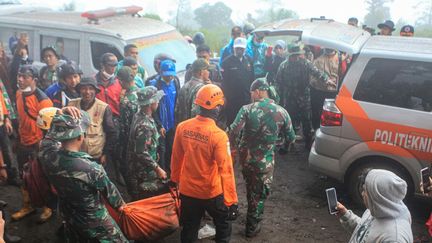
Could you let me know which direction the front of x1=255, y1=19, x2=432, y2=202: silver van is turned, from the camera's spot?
facing to the right of the viewer

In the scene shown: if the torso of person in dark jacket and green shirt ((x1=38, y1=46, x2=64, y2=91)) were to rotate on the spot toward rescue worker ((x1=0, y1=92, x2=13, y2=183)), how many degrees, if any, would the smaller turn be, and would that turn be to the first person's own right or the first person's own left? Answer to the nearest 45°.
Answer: approximately 90° to the first person's own right

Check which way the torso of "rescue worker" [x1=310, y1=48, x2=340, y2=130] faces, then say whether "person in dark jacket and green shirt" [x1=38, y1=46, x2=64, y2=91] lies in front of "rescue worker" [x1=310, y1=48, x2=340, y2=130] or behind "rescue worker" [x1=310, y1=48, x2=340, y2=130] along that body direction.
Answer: in front

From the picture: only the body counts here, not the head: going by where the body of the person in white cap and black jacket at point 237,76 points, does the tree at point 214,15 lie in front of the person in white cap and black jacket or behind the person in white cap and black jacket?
behind

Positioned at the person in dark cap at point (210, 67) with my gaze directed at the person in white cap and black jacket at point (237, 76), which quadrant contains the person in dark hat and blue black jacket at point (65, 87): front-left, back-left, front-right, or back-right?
back-right

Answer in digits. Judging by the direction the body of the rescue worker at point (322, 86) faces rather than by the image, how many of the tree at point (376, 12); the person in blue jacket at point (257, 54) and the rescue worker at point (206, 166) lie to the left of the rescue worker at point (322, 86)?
1

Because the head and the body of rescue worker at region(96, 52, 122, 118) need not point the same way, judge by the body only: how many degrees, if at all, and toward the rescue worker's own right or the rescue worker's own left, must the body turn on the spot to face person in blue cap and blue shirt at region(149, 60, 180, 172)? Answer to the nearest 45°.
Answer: approximately 45° to the rescue worker's own left

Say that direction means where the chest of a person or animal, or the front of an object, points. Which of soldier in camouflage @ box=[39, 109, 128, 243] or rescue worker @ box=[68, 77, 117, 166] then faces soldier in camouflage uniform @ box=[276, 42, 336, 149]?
the soldier in camouflage
